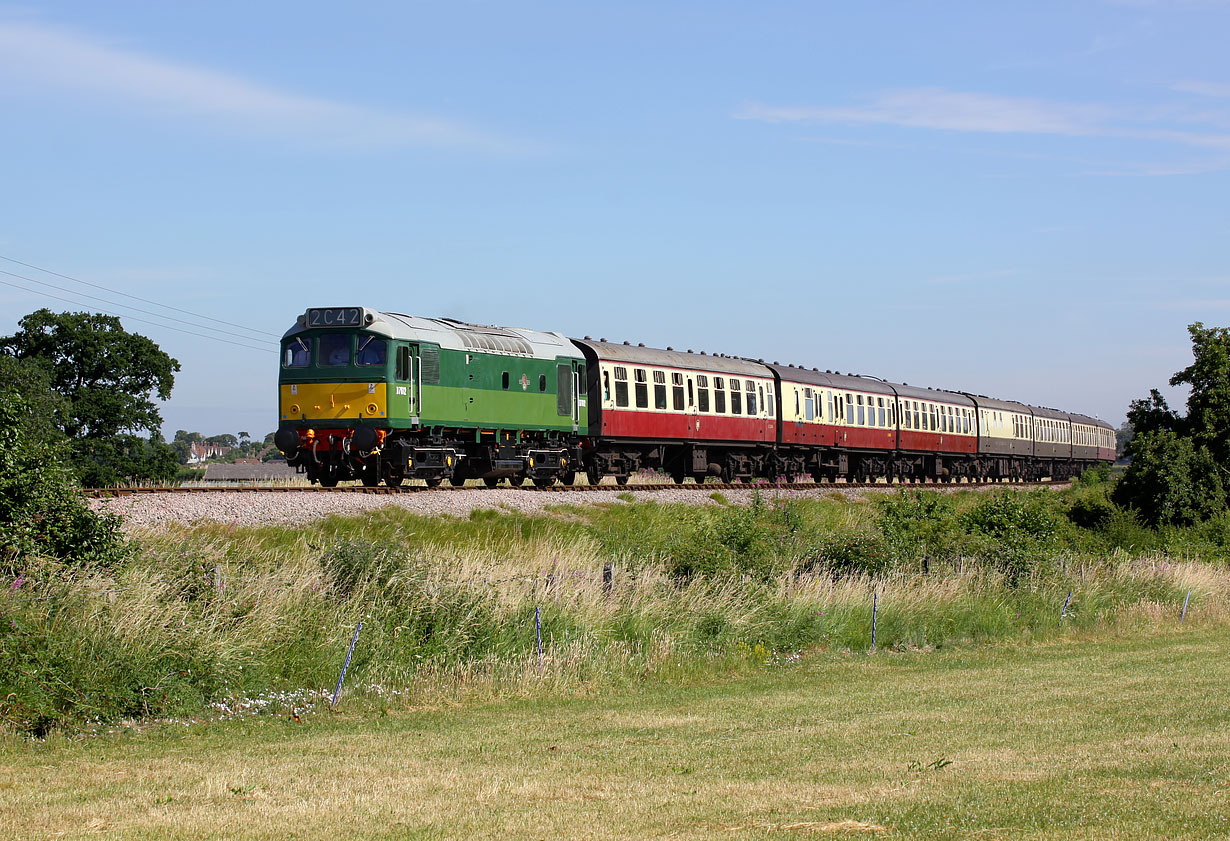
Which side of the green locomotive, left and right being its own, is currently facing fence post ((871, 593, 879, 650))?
left

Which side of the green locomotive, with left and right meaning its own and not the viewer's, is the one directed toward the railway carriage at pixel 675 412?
back

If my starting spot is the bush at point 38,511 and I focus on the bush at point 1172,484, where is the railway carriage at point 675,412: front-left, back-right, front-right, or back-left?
front-left

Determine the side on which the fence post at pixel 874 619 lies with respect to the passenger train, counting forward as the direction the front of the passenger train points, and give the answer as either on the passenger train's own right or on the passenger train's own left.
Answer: on the passenger train's own left

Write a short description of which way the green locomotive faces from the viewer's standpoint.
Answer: facing the viewer and to the left of the viewer

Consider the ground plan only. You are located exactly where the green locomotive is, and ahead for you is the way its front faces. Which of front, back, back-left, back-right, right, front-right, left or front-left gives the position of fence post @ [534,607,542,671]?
front-left

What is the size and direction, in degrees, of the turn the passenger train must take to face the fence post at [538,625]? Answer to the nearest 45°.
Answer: approximately 45° to its left

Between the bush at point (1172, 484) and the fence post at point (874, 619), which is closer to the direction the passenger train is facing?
the fence post

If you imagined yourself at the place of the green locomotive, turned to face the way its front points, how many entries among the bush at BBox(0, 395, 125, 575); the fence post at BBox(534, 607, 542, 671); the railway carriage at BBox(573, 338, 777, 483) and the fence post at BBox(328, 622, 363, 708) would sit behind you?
1

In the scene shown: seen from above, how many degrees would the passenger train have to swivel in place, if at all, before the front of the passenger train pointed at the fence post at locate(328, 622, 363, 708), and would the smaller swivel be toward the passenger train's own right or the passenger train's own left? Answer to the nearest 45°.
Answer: approximately 45° to the passenger train's own left

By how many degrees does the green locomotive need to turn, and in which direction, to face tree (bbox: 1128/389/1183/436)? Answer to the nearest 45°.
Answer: approximately 135° to its left

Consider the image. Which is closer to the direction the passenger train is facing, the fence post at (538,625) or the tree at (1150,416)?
the fence post
